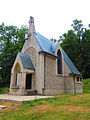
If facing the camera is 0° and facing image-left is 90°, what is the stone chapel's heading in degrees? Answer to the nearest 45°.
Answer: approximately 45°

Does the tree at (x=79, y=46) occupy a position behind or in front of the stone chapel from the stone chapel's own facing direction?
behind

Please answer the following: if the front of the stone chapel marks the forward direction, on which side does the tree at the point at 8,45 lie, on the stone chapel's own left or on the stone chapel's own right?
on the stone chapel's own right
